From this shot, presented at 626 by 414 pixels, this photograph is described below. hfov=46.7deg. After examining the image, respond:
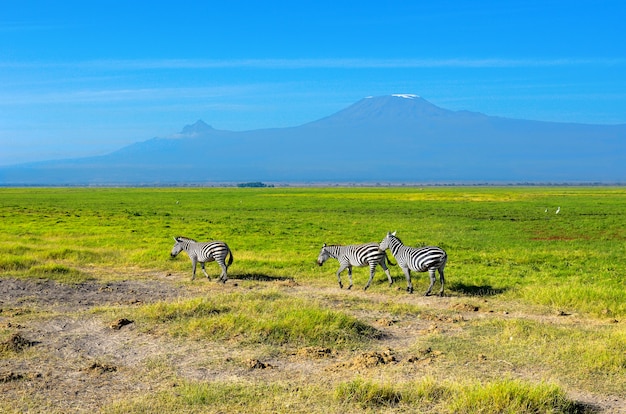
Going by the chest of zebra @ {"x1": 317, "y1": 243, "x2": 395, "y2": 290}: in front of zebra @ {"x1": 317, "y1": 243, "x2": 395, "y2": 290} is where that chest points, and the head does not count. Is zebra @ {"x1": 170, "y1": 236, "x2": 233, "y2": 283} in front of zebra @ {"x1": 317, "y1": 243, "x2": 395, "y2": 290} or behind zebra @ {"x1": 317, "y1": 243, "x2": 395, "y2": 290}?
in front

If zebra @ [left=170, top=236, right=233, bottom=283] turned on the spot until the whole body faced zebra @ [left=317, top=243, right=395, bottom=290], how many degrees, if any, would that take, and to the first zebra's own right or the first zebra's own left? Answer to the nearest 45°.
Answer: approximately 135° to the first zebra's own left

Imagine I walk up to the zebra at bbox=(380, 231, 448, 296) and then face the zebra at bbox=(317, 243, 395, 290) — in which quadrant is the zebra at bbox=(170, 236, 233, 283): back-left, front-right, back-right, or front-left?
front-left

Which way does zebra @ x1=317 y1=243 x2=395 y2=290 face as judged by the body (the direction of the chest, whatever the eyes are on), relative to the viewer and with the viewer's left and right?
facing to the left of the viewer

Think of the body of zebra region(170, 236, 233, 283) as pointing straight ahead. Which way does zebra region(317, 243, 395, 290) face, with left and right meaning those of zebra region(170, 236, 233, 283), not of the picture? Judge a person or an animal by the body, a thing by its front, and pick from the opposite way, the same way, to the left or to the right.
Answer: the same way

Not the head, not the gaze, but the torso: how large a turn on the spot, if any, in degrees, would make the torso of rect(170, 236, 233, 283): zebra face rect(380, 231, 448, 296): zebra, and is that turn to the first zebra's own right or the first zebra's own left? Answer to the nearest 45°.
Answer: approximately 135° to the first zebra's own left

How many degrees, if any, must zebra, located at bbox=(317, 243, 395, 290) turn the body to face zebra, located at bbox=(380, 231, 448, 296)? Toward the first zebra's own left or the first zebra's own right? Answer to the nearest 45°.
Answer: approximately 135° to the first zebra's own left

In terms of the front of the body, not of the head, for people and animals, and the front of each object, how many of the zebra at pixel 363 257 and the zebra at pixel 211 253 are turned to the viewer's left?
2

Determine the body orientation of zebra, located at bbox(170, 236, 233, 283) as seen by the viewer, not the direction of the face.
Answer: to the viewer's left
